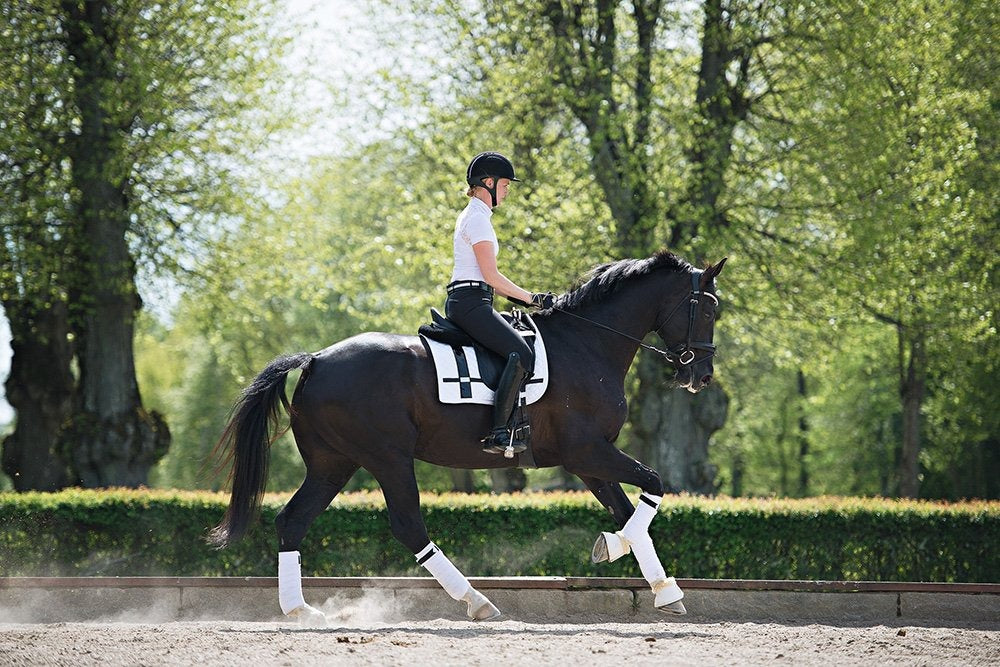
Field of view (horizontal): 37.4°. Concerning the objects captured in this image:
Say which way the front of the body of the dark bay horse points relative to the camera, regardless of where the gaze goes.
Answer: to the viewer's right

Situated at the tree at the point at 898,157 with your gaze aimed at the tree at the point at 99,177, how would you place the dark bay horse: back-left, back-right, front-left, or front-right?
front-left

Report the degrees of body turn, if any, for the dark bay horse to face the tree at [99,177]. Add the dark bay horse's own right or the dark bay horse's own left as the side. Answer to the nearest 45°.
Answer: approximately 135° to the dark bay horse's own left

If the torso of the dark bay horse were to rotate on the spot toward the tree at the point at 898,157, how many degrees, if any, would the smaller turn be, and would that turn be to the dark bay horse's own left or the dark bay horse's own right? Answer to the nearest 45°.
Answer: approximately 45° to the dark bay horse's own left

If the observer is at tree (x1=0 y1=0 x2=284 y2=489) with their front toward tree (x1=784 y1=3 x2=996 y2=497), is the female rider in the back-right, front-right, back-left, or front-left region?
front-right

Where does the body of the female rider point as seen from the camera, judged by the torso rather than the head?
to the viewer's right

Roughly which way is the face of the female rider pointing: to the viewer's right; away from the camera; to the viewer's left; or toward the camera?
to the viewer's right
